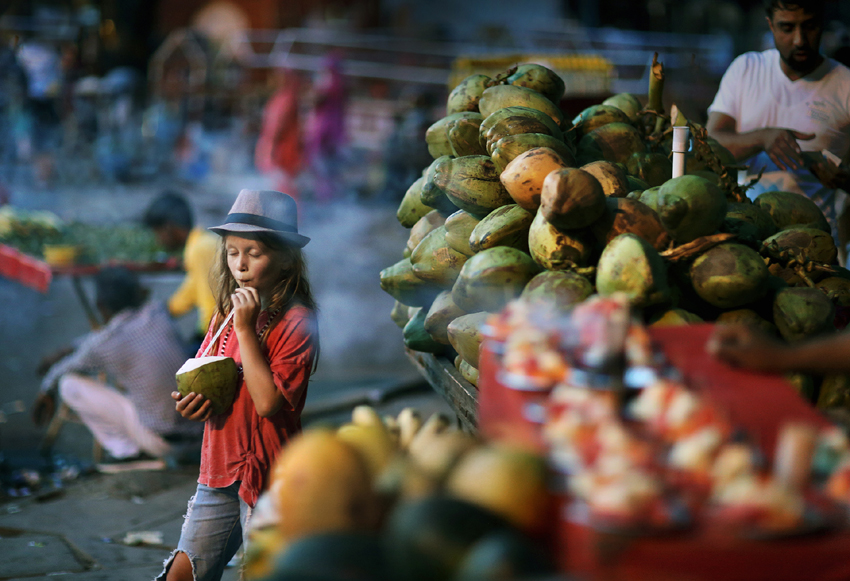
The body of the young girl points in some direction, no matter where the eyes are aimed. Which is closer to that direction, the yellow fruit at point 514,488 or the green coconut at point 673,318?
the yellow fruit

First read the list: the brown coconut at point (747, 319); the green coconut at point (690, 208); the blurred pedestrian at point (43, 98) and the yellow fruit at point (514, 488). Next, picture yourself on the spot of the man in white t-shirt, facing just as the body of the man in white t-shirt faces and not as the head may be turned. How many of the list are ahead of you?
3

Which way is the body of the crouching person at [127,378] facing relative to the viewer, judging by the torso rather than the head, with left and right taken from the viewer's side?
facing away from the viewer and to the left of the viewer

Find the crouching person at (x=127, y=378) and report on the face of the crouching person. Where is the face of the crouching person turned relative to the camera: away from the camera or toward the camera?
away from the camera

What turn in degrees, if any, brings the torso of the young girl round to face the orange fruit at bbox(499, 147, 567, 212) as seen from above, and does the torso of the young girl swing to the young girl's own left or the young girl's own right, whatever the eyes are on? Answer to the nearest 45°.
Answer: approximately 135° to the young girl's own left

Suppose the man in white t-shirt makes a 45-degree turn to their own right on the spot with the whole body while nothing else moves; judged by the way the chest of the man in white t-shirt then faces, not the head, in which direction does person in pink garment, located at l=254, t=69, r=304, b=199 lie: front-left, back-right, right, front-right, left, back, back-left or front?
right

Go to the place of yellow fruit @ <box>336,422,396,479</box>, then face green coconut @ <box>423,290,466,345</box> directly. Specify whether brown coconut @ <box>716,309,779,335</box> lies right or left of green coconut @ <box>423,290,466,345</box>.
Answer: right

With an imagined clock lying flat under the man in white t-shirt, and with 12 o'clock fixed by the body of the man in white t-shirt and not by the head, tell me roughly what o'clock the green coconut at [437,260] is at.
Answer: The green coconut is roughly at 1 o'clock from the man in white t-shirt.

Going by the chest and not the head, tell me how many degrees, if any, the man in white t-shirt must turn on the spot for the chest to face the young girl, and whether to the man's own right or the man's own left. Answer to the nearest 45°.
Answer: approximately 45° to the man's own right

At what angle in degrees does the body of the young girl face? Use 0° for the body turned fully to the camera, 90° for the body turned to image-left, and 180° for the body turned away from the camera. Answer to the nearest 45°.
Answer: approximately 45°

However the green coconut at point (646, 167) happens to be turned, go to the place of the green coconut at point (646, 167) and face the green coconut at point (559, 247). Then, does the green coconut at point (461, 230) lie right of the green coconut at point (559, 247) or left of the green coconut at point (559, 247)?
right

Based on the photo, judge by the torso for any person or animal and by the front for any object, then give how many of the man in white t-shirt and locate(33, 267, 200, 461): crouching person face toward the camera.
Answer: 1

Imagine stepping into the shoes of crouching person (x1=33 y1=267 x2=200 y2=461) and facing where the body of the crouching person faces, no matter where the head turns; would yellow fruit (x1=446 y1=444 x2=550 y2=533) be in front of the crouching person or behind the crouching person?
behind
